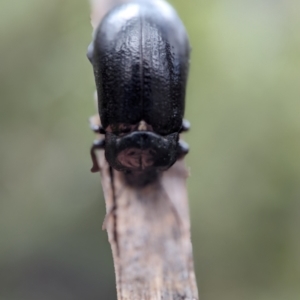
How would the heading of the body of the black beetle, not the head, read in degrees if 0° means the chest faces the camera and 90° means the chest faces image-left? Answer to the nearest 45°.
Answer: approximately 0°
